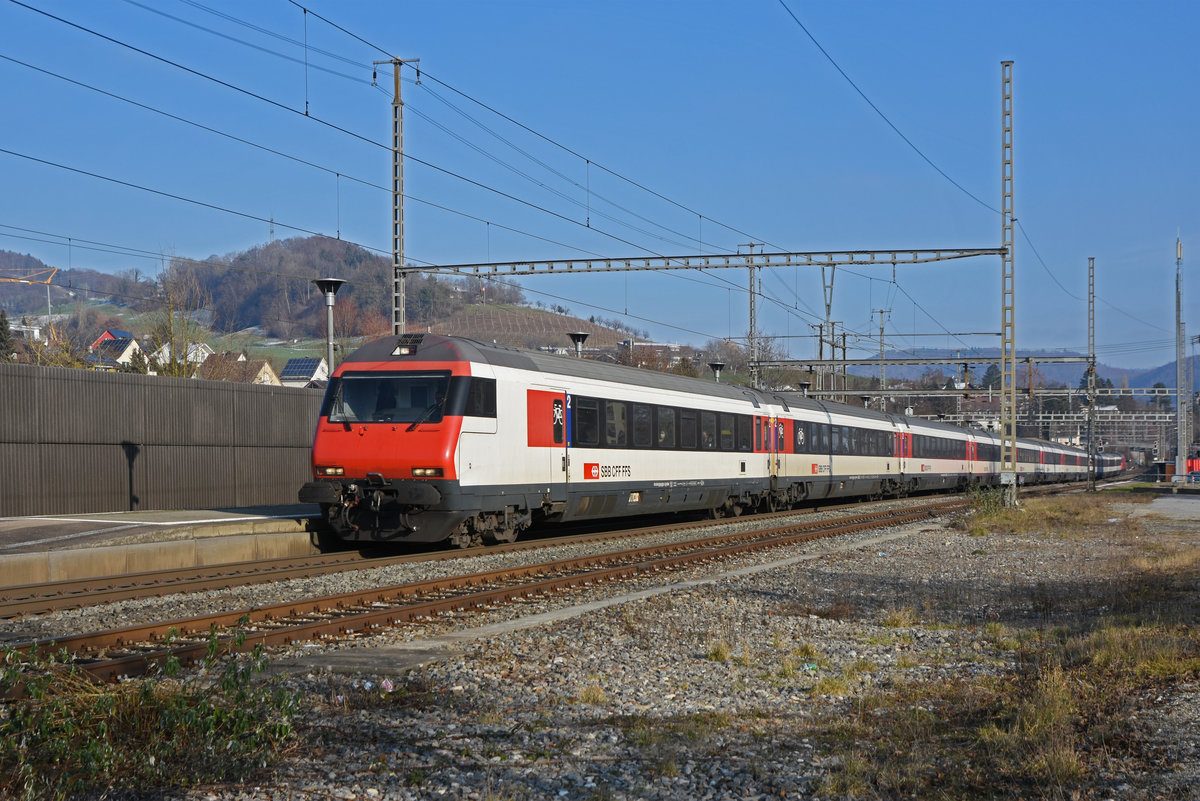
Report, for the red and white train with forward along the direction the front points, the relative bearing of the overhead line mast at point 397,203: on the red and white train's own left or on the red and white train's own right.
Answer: on the red and white train's own right

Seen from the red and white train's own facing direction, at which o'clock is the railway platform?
The railway platform is roughly at 1 o'clock from the red and white train.

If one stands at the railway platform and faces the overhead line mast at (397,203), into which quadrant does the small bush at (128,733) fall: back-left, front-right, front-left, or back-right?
back-right

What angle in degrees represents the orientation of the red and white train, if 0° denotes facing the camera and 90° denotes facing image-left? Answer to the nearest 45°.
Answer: approximately 45°

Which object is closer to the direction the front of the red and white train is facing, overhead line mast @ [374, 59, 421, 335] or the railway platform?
the railway platform

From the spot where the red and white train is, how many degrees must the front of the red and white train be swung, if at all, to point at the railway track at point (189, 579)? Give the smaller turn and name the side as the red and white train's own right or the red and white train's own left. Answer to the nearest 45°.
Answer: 0° — it already faces it

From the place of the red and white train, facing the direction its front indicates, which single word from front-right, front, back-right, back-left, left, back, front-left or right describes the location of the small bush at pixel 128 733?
front-left
